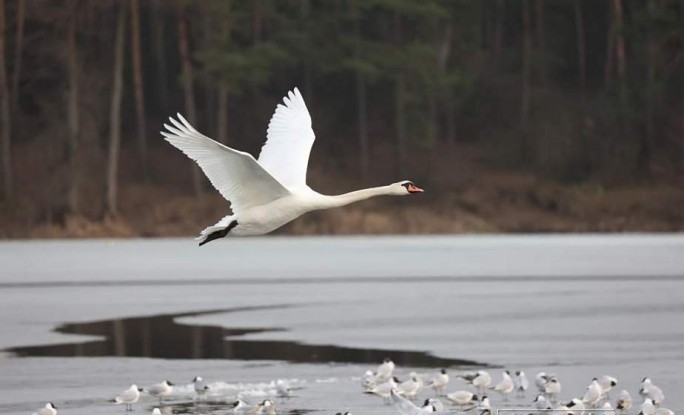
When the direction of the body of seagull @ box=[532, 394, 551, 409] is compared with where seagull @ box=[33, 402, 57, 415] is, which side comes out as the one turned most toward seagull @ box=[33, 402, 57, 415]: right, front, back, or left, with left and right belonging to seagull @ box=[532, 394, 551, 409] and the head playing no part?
front

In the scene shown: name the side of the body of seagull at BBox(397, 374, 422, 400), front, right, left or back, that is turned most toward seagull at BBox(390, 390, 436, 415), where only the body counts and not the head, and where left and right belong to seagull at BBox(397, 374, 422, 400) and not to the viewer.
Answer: right

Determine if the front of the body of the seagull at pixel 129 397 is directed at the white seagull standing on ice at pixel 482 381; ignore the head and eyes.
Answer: yes

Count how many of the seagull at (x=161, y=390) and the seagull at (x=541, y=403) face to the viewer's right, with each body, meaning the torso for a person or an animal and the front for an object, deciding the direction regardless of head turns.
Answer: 1

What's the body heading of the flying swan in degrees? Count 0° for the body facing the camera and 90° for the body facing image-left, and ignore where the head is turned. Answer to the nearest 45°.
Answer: approximately 270°

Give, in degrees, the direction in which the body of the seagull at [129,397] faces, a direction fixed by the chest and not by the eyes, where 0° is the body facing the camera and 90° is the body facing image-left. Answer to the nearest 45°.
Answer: approximately 270°

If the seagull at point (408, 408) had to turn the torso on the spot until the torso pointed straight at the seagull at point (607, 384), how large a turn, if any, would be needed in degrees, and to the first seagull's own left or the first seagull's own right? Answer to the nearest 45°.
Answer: approximately 45° to the first seagull's own left
